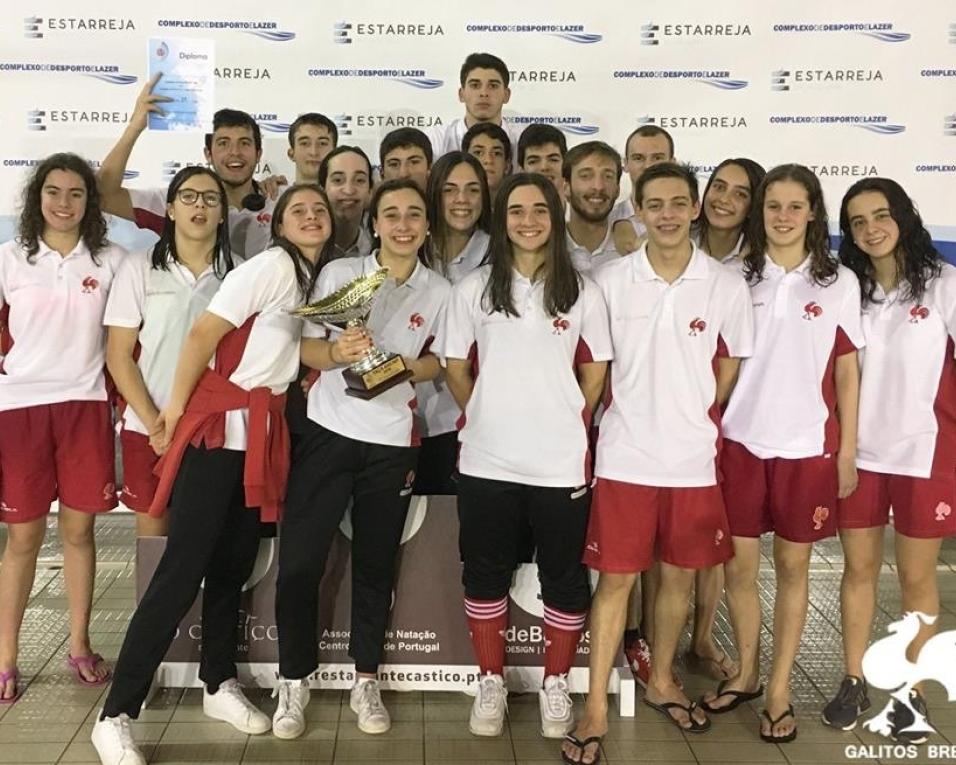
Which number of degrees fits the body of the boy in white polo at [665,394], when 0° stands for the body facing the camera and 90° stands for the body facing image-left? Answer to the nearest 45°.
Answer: approximately 0°
